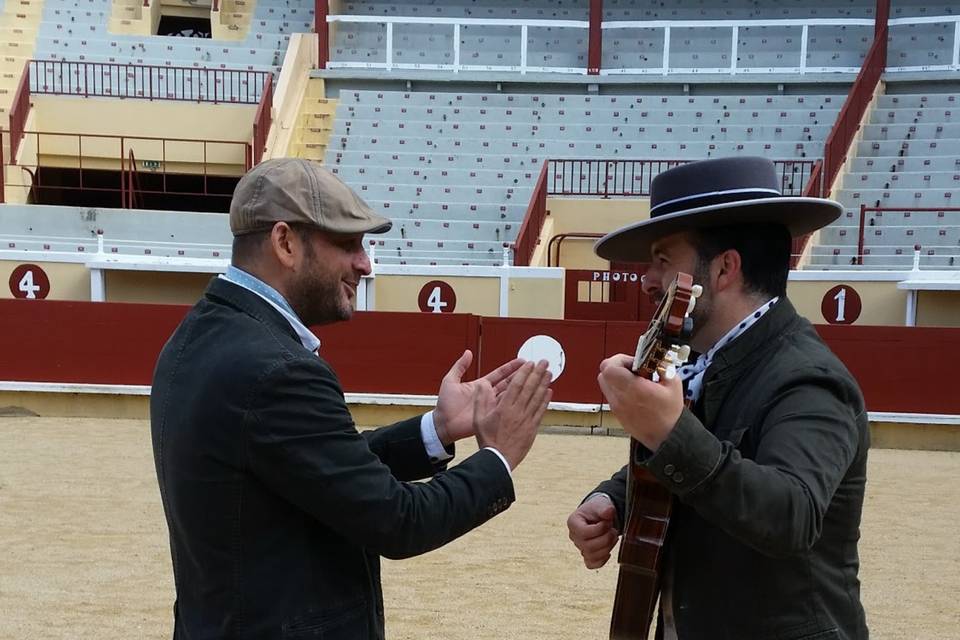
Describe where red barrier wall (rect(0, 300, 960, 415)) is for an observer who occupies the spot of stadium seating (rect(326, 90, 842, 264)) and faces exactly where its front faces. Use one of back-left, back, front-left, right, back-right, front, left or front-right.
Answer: front

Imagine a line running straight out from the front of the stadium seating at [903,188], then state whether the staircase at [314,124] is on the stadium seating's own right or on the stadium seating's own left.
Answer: on the stadium seating's own right

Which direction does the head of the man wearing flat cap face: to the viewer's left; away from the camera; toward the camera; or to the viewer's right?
to the viewer's right

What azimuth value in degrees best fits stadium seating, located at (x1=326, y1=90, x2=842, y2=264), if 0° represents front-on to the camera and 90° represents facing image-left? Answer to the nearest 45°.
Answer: approximately 0°

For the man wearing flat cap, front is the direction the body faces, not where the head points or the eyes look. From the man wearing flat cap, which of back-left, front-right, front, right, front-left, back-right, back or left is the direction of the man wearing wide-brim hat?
front

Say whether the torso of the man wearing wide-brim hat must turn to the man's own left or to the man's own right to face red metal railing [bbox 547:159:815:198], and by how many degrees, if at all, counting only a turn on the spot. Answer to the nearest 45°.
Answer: approximately 90° to the man's own right

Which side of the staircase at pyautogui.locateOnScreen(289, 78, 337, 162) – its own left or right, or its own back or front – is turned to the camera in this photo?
front

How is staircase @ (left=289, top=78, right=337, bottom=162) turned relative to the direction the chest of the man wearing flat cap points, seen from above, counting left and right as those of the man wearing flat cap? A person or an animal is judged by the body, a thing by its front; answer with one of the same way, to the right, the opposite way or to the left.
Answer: to the right

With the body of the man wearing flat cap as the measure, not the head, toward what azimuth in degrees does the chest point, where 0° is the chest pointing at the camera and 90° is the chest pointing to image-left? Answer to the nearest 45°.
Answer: approximately 270°

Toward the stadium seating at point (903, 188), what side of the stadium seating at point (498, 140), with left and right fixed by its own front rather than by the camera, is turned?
left

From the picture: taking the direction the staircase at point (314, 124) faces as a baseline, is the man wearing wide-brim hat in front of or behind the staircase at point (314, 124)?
in front

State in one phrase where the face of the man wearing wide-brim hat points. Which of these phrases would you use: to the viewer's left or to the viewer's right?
to the viewer's left

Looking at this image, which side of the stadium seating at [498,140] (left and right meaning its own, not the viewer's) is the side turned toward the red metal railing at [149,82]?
right
